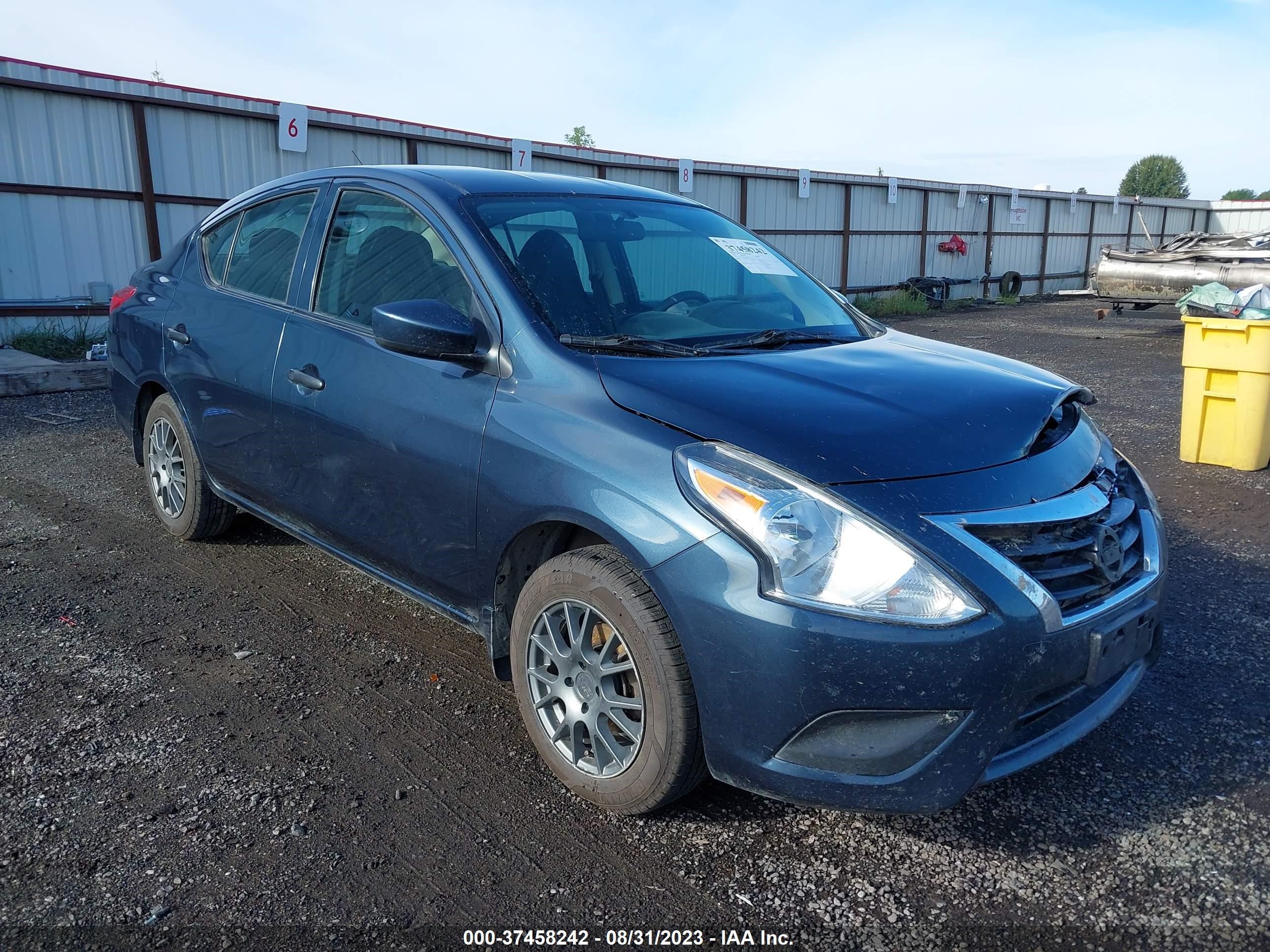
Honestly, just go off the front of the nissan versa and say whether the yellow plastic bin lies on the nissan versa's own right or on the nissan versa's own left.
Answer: on the nissan versa's own left

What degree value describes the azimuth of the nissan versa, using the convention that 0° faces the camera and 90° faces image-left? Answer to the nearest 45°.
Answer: approximately 315°

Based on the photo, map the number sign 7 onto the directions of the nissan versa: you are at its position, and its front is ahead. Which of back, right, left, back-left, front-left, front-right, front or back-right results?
back-left

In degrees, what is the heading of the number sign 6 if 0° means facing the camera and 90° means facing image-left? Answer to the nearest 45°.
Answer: approximately 0°
